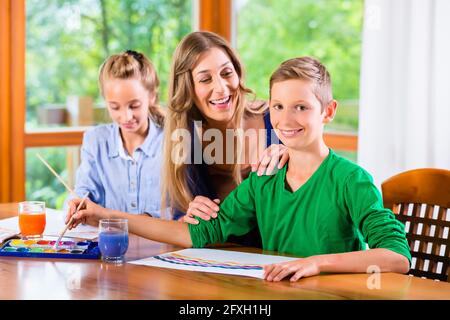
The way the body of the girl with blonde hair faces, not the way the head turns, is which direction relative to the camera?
toward the camera

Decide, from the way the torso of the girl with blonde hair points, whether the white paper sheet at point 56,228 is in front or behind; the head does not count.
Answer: in front

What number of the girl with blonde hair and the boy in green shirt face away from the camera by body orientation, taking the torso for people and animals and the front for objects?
0

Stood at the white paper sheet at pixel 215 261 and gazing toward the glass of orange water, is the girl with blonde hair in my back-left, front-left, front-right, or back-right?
front-right

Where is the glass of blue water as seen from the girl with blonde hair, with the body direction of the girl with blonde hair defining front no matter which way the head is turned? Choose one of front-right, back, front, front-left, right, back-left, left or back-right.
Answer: front

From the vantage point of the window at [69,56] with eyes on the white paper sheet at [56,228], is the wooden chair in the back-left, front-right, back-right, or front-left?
front-left

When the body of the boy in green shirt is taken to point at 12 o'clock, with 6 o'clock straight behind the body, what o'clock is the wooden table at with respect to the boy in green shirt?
The wooden table is roughly at 12 o'clock from the boy in green shirt.

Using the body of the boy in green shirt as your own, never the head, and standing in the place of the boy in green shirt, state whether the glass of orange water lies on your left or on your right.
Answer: on your right

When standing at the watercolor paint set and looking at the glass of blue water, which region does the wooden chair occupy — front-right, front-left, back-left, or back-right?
front-left

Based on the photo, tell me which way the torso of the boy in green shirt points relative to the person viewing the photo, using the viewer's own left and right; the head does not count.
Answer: facing the viewer and to the left of the viewer

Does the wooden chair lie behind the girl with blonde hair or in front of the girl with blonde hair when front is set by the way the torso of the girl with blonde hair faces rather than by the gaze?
in front
